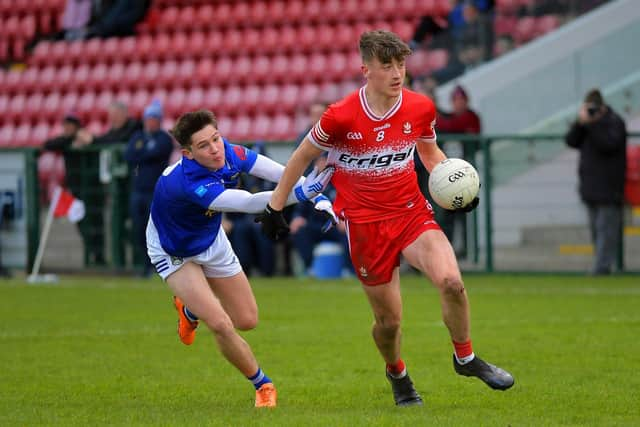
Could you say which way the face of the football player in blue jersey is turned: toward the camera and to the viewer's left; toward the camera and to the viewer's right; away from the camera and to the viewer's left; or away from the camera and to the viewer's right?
toward the camera and to the viewer's right

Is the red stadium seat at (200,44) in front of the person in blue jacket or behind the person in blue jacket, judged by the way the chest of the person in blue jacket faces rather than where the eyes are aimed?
behind

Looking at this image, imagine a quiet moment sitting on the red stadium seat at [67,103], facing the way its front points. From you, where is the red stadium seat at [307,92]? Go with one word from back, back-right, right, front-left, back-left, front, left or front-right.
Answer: left

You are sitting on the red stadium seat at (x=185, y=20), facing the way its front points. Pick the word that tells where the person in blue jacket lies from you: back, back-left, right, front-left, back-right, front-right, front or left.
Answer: front-left

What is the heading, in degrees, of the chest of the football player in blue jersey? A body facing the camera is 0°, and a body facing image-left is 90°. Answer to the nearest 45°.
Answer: approximately 315°

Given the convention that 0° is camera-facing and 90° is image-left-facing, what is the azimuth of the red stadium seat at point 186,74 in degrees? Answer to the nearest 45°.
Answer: approximately 45°

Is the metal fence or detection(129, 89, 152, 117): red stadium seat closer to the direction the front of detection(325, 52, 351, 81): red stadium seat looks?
the metal fence

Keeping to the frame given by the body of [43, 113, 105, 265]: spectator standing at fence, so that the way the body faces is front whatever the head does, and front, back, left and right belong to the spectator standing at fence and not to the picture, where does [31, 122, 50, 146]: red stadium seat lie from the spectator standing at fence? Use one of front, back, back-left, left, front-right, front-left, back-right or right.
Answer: back-right

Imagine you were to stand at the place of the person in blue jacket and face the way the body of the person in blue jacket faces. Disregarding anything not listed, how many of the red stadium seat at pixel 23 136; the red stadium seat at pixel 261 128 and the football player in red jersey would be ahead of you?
1

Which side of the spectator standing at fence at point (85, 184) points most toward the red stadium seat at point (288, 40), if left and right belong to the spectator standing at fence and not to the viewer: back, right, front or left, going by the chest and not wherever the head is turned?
back

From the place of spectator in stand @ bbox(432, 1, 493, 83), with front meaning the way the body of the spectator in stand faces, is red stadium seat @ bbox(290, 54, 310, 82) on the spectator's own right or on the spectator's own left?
on the spectator's own right

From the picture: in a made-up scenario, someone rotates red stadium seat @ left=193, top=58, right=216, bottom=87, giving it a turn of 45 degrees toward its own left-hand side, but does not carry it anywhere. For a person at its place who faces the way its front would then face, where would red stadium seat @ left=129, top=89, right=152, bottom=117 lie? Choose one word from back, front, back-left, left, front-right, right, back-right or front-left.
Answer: right

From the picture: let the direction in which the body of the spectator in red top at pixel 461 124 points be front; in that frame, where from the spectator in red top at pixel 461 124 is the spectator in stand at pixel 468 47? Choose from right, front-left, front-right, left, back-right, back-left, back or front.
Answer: back

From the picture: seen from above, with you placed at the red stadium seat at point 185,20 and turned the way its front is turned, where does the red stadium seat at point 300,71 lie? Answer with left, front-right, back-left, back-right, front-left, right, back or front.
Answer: left
